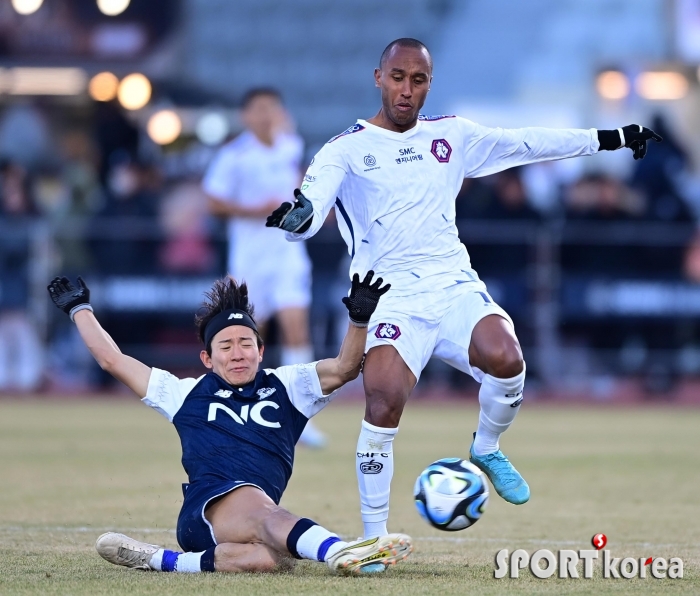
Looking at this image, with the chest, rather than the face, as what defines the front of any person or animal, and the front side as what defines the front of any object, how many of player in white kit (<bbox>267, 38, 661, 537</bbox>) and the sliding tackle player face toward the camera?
2

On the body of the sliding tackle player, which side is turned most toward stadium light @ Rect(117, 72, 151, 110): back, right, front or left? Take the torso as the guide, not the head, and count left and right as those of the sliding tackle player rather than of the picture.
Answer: back

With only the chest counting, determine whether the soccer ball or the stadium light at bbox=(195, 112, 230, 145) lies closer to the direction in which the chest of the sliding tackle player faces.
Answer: the soccer ball

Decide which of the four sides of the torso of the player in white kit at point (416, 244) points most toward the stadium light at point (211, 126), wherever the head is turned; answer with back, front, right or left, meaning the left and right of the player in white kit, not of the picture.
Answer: back

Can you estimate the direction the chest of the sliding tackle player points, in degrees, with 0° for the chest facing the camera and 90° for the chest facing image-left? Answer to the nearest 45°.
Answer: approximately 0°

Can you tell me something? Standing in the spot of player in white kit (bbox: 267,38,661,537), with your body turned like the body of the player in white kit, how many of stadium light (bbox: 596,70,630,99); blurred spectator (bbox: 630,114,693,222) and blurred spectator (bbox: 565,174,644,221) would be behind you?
3

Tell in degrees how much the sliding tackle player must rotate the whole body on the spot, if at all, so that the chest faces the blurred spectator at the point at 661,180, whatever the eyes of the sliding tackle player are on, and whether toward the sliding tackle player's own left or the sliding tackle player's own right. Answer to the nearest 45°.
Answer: approximately 135° to the sliding tackle player's own left

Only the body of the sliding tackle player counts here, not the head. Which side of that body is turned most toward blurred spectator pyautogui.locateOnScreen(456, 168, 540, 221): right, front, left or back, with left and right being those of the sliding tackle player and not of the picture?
back

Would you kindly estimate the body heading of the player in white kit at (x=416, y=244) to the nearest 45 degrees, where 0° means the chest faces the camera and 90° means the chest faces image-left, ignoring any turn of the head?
approximately 0°

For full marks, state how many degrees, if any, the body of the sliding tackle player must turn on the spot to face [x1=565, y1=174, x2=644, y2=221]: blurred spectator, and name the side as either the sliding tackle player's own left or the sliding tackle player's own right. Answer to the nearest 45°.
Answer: approximately 135° to the sliding tackle player's own left

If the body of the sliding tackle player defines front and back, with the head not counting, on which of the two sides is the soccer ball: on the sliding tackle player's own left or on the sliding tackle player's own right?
on the sliding tackle player's own left

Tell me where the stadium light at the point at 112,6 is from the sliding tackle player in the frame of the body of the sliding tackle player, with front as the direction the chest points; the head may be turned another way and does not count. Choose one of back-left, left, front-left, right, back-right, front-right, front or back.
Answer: back

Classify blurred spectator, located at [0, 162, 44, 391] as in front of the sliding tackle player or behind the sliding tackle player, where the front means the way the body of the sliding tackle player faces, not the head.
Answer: behind
